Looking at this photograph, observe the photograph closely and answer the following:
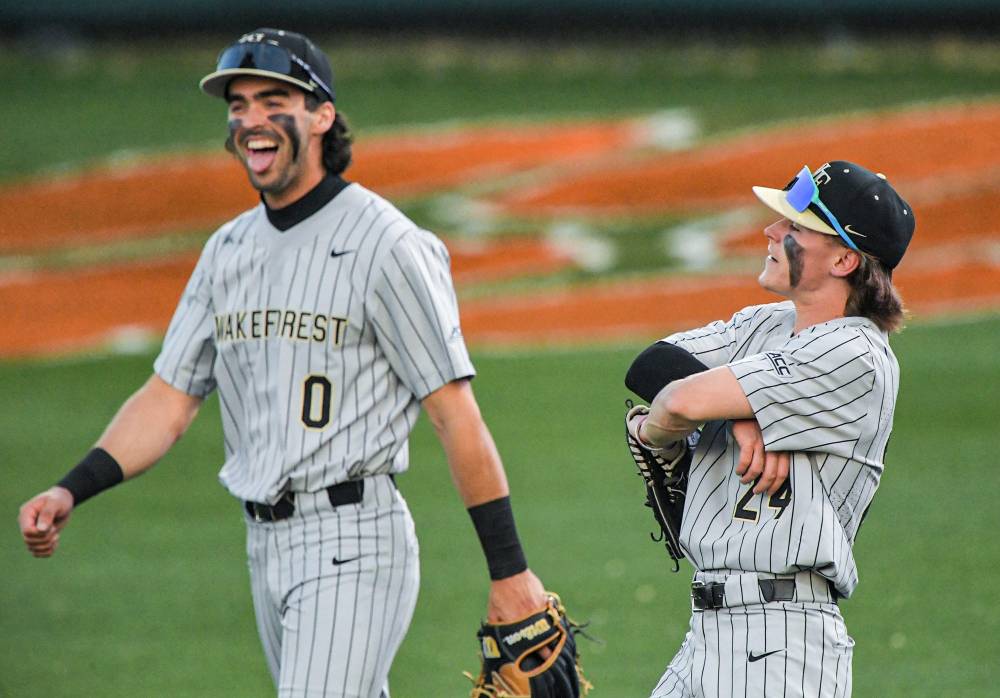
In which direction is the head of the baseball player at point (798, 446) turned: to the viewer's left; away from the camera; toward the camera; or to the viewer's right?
to the viewer's left

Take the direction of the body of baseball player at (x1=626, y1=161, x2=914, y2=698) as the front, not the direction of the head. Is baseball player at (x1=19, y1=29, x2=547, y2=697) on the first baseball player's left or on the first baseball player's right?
on the first baseball player's right

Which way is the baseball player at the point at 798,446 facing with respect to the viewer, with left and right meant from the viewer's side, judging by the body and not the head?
facing the viewer and to the left of the viewer

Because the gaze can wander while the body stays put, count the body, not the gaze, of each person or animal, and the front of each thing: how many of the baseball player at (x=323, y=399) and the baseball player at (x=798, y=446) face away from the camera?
0

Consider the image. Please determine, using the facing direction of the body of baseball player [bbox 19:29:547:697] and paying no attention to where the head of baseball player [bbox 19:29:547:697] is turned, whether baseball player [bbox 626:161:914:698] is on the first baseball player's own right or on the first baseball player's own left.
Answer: on the first baseball player's own left

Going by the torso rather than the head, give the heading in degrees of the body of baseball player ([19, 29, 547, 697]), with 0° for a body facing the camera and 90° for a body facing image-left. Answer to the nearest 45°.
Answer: approximately 45°
